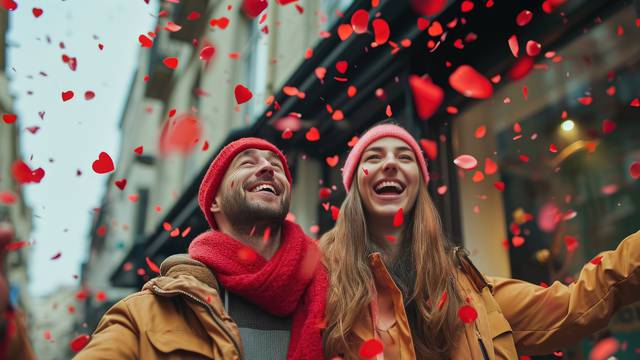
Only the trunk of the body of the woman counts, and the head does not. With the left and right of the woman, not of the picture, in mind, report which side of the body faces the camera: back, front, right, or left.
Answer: front

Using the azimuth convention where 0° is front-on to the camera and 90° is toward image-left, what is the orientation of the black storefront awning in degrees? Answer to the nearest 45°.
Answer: approximately 45°

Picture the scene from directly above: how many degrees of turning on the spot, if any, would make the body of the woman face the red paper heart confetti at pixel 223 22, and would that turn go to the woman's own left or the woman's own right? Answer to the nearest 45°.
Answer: approximately 135° to the woman's own right

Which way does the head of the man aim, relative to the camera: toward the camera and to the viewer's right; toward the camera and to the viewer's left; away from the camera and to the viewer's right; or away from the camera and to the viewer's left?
toward the camera and to the viewer's right

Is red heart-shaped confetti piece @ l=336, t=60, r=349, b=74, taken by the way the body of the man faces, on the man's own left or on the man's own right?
on the man's own left

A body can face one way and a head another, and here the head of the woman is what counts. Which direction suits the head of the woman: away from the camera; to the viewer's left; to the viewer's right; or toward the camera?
toward the camera

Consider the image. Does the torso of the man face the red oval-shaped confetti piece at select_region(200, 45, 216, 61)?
no

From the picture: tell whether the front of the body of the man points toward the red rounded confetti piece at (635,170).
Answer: no

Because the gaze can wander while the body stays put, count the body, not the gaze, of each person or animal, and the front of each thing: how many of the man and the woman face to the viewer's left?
0

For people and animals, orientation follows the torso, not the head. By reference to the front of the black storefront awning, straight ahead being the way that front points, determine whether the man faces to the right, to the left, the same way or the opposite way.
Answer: to the left

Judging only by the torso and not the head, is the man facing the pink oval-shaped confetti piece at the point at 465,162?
no

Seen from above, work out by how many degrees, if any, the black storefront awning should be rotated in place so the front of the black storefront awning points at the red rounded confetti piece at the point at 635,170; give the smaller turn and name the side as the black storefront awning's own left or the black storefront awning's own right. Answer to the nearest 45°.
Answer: approximately 90° to the black storefront awning's own left
